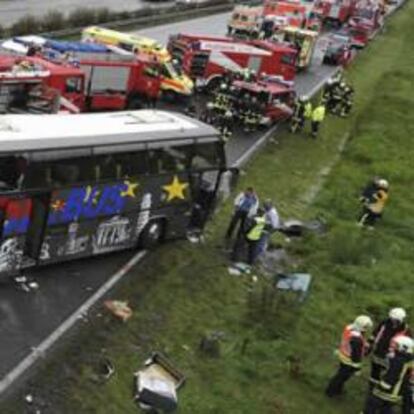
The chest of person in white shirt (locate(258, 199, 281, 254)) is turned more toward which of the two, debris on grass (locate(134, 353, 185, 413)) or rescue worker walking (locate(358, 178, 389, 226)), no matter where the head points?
the debris on grass

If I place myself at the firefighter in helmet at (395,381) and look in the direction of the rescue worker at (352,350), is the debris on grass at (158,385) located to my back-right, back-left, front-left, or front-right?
front-left

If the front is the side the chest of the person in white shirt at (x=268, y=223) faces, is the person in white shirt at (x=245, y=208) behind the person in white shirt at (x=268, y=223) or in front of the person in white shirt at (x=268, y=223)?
in front

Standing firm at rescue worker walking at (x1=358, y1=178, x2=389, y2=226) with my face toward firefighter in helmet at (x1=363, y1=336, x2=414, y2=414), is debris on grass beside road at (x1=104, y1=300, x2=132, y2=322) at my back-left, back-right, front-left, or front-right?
front-right

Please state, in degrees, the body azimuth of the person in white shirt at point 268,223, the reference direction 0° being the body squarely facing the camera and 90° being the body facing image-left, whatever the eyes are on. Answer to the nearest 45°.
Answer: approximately 90°
